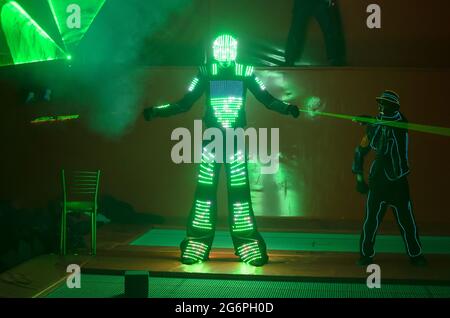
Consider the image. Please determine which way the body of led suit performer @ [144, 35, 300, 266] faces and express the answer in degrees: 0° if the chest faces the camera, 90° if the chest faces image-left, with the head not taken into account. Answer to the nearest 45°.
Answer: approximately 0°

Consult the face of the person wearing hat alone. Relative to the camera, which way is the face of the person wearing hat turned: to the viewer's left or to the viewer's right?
to the viewer's left

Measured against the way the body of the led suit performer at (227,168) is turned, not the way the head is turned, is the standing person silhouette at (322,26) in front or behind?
behind

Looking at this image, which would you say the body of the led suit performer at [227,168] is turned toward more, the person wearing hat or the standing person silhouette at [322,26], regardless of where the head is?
the person wearing hat

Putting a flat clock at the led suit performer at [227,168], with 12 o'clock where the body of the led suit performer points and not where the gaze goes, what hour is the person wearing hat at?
The person wearing hat is roughly at 9 o'clock from the led suit performer.
